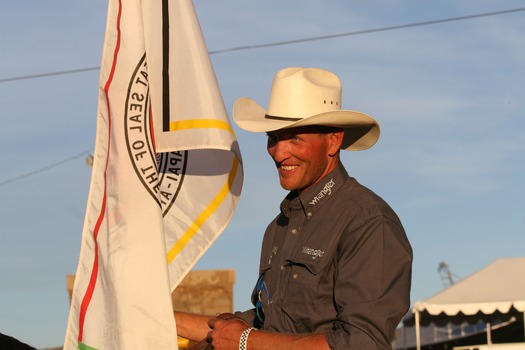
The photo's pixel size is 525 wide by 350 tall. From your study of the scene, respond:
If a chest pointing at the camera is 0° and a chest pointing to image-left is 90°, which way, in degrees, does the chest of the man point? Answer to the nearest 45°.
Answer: approximately 45°

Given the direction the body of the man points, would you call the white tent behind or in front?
behind
